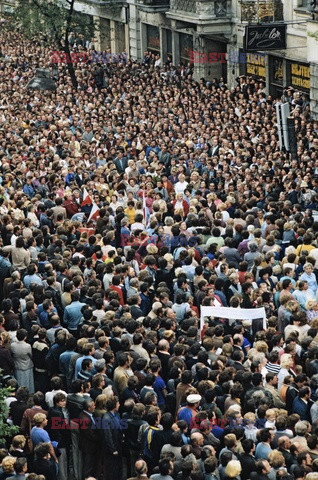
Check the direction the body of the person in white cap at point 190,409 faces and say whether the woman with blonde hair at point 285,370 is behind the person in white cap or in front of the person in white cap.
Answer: in front

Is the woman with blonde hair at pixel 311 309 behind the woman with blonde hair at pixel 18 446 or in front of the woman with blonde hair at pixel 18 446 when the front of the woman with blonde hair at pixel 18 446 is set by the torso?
in front

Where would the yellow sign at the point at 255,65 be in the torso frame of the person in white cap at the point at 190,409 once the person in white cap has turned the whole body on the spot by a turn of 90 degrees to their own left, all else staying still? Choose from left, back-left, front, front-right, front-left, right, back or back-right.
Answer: front-right

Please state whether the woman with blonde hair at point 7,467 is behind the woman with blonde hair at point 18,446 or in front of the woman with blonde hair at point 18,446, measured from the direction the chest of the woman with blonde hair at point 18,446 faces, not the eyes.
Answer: behind

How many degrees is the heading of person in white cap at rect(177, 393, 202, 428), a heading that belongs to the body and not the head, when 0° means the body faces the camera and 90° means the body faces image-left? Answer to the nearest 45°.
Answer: approximately 225°

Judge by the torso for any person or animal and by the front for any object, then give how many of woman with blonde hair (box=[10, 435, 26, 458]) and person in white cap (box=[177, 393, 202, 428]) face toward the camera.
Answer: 0

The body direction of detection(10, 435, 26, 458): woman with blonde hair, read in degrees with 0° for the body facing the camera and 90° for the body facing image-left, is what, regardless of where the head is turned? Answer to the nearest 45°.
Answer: approximately 225°
